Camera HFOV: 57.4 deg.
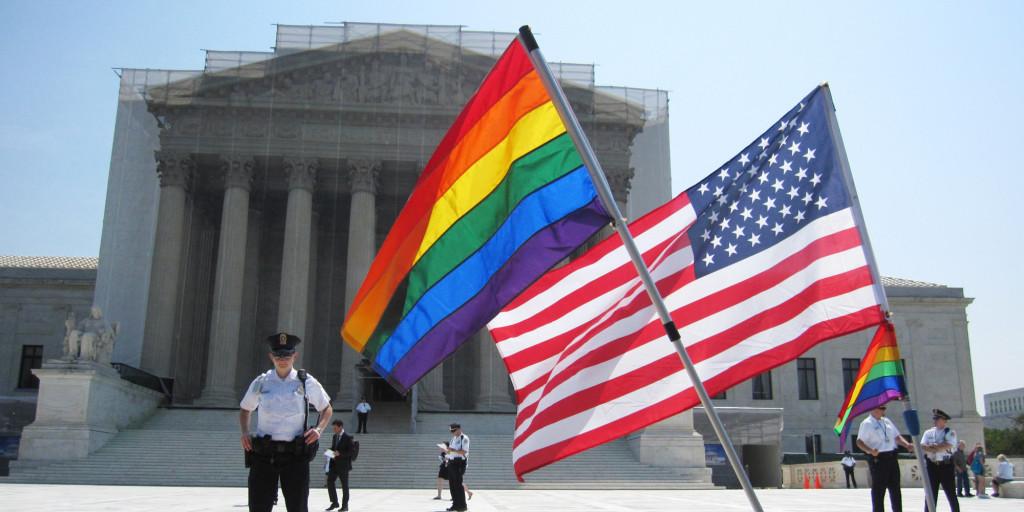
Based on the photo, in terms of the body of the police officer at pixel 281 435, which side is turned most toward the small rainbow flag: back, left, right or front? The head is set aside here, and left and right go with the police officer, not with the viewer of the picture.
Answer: left

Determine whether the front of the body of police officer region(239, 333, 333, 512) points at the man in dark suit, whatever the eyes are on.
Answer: no

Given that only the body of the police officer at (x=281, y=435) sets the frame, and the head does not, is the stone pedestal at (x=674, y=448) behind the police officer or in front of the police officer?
behind

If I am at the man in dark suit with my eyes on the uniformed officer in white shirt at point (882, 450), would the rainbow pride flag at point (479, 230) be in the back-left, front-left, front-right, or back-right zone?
front-right

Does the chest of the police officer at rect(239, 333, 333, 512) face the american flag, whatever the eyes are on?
no

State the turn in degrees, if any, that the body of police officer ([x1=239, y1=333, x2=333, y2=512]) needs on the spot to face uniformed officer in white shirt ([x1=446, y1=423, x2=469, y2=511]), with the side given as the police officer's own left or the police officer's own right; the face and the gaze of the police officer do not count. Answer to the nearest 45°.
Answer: approximately 180°

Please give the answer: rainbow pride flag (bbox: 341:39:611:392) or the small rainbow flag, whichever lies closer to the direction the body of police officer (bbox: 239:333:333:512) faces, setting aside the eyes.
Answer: the rainbow pride flag

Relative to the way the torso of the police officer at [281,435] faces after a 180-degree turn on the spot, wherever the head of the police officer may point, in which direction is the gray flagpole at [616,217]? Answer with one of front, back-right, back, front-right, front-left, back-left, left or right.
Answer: back-right

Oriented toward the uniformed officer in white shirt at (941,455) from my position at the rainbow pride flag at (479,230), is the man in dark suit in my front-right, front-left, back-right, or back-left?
front-left

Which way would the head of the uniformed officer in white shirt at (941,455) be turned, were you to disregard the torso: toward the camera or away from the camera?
toward the camera

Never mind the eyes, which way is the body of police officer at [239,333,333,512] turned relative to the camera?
toward the camera

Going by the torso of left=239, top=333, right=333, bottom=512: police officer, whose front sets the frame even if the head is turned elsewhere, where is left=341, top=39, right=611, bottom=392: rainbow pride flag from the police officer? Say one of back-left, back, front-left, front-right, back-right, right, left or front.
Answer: front-left

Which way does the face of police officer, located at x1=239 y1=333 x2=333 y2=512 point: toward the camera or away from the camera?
toward the camera

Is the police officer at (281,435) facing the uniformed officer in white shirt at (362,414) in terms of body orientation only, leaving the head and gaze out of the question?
no
